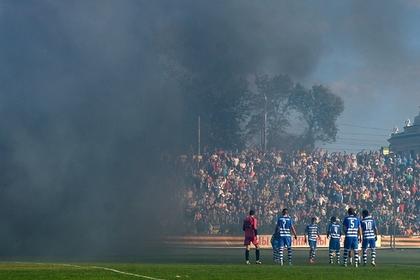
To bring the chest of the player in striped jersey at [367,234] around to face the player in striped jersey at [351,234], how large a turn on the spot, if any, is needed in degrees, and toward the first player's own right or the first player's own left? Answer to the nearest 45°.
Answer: approximately 135° to the first player's own left

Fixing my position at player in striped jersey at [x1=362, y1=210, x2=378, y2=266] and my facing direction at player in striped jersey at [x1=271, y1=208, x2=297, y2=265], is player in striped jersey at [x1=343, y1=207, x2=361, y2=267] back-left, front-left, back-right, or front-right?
front-left

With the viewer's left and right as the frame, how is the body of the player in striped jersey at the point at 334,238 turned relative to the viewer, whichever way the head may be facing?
facing away from the viewer

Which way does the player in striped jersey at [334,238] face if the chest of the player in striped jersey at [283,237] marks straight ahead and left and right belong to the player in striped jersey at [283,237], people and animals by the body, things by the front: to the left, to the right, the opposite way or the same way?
the same way

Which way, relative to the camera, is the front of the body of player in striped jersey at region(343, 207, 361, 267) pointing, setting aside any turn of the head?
away from the camera

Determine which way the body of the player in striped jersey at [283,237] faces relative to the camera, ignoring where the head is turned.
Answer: away from the camera

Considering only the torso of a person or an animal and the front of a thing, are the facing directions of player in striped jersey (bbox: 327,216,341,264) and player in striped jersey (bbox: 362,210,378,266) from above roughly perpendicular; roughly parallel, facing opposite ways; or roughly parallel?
roughly parallel

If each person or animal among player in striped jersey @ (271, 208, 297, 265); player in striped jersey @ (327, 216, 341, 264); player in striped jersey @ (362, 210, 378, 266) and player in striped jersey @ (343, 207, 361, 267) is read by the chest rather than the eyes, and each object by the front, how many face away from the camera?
4

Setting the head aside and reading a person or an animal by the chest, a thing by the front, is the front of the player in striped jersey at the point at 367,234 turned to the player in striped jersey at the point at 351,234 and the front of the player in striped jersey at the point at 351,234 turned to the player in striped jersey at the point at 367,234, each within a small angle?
no

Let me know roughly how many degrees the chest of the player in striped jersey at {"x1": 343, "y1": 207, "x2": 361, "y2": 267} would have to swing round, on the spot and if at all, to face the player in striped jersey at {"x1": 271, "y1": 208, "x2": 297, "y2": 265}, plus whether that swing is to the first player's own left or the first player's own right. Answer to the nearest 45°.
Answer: approximately 90° to the first player's own left

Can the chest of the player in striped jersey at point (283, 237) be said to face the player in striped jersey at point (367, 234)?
no

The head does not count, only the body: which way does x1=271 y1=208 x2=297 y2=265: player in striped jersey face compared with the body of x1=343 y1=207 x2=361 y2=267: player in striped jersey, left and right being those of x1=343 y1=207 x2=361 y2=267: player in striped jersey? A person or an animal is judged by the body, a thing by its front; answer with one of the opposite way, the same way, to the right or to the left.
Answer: the same way

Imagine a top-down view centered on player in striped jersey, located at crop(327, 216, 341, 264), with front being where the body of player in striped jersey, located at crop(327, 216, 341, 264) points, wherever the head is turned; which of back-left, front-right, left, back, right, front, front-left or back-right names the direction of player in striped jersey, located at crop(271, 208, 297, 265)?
back-left

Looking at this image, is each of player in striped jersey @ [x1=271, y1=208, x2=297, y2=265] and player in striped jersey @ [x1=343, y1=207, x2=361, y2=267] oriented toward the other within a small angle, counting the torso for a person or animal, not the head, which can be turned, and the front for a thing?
no

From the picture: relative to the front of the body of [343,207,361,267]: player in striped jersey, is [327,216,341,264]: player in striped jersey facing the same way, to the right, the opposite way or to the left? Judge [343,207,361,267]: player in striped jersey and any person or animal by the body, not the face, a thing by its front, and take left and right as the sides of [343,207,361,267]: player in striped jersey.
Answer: the same way
